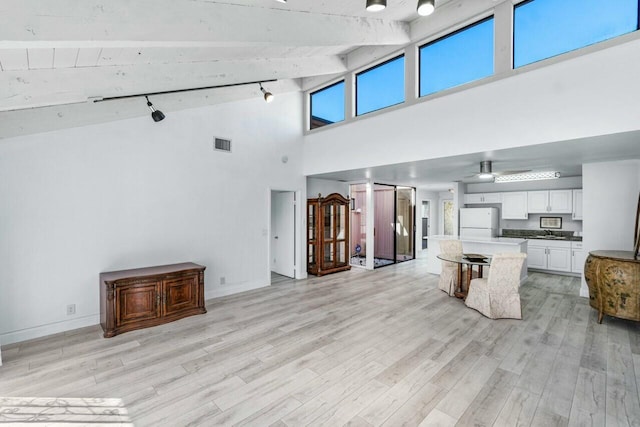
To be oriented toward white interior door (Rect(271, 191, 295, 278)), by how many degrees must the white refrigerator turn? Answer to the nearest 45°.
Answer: approximately 45° to its right

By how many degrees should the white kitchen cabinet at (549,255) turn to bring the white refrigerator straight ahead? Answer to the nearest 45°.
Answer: approximately 90° to its right

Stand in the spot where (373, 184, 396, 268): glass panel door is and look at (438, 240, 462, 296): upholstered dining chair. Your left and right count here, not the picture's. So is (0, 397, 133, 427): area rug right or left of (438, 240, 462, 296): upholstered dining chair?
right

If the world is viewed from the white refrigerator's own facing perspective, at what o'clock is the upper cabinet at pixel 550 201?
The upper cabinet is roughly at 9 o'clock from the white refrigerator.

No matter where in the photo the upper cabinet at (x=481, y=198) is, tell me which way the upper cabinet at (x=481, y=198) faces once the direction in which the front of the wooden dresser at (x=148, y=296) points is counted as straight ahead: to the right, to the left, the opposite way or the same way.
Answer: to the right

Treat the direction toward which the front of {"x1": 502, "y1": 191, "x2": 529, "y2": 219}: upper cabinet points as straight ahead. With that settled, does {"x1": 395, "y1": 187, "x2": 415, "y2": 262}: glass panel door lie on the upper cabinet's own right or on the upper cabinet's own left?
on the upper cabinet's own right

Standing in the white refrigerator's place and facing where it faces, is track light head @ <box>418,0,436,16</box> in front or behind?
in front

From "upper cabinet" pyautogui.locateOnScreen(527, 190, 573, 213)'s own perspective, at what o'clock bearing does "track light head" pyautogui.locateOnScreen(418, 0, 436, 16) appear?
The track light head is roughly at 12 o'clock from the upper cabinet.
